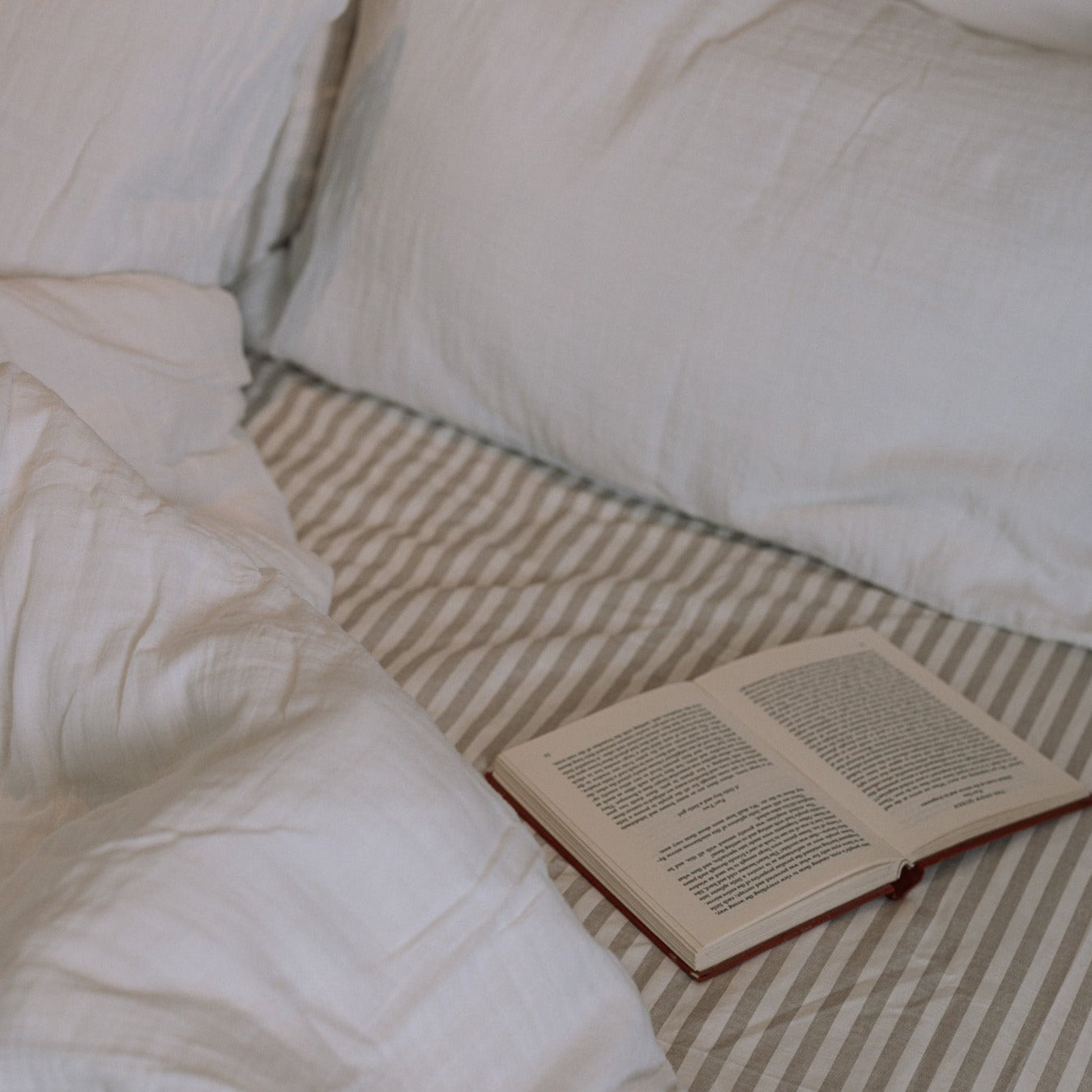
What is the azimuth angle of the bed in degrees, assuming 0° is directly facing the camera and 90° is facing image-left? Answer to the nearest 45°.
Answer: approximately 45°
